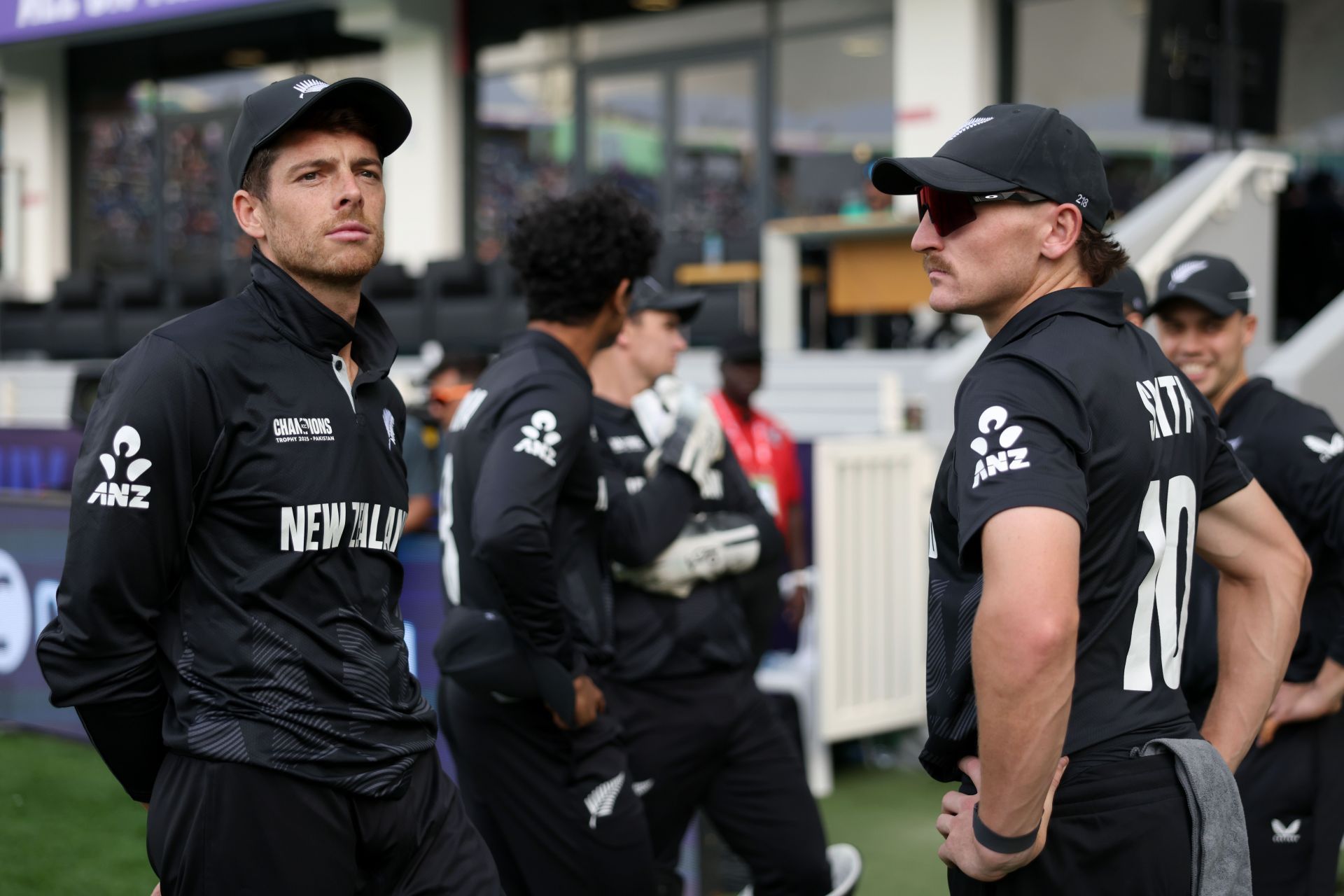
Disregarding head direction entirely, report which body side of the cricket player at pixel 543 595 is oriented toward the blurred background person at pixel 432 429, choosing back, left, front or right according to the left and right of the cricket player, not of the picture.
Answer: left

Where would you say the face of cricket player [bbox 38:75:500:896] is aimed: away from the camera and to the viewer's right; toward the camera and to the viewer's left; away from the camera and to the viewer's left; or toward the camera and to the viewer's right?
toward the camera and to the viewer's right

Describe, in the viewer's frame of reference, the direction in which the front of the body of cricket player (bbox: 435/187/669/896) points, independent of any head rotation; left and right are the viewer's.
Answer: facing to the right of the viewer

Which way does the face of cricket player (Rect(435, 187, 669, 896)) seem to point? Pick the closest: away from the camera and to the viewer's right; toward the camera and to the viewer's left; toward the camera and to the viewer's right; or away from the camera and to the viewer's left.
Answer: away from the camera and to the viewer's right

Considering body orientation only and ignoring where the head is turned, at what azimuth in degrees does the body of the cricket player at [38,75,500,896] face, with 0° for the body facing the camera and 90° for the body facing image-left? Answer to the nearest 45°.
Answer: approximately 315°

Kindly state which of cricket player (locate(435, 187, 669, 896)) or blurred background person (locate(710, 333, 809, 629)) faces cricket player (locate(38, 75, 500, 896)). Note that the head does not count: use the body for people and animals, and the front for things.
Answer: the blurred background person

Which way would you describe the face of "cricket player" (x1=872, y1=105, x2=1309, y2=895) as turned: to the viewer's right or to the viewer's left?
to the viewer's left
